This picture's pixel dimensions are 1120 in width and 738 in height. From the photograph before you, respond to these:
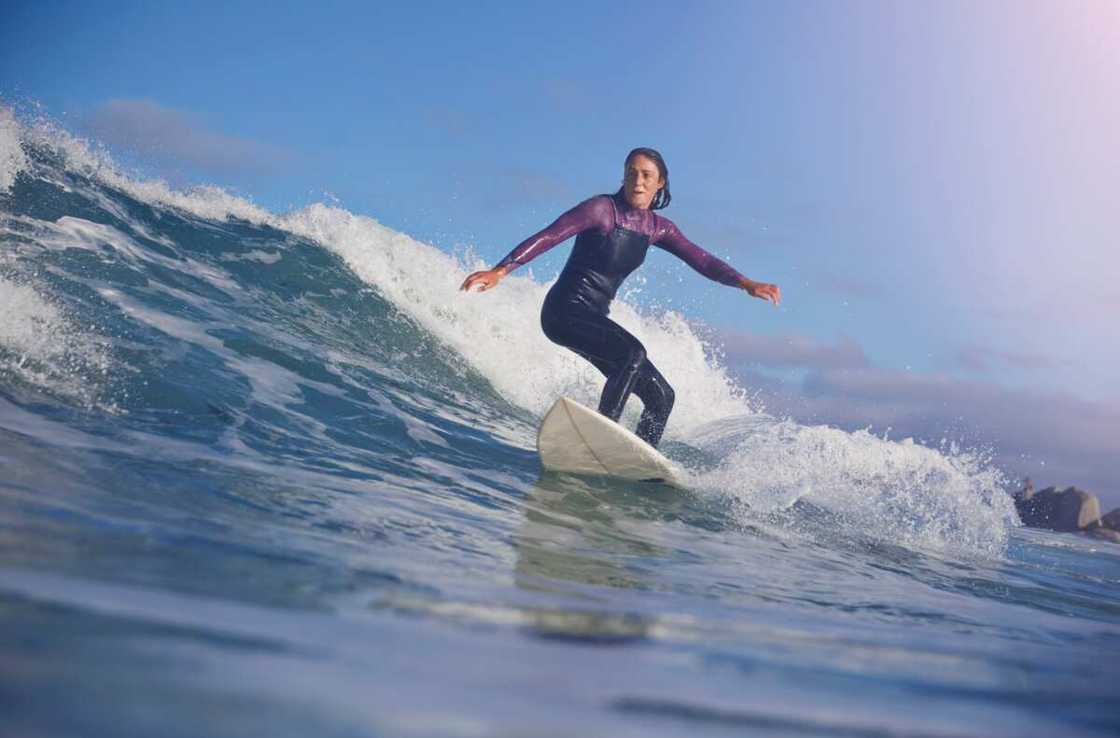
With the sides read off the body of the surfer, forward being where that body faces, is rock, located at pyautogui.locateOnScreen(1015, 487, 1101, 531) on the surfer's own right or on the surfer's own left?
on the surfer's own left

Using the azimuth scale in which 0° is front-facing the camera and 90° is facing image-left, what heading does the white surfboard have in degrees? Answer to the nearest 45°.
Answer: approximately 45°

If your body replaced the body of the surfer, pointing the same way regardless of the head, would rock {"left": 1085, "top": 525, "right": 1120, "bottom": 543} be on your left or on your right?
on your left

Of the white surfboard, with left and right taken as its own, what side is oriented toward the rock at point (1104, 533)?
back
